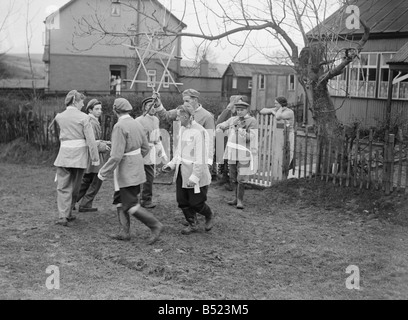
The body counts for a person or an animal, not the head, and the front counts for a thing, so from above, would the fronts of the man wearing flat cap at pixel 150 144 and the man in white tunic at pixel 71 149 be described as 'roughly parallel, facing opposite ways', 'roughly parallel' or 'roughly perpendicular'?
roughly perpendicular

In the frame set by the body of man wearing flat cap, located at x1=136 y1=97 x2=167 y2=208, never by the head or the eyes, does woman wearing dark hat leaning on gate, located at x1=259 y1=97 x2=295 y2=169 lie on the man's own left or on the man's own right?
on the man's own left

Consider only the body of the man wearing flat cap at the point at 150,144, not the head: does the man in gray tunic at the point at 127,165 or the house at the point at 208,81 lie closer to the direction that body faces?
the man in gray tunic

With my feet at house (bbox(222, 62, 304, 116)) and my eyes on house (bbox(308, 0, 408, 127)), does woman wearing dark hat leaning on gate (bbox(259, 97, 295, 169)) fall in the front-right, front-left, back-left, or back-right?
front-right

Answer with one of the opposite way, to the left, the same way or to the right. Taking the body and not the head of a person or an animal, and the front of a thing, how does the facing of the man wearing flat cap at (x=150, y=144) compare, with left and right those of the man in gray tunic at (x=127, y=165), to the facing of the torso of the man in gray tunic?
the opposite way

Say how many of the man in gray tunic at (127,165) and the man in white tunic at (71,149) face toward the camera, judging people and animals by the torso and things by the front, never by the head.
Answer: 0

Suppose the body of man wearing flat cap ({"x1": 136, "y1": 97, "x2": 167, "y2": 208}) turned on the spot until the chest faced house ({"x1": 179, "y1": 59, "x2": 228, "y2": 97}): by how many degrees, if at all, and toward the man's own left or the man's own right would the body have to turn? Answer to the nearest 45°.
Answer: approximately 135° to the man's own left

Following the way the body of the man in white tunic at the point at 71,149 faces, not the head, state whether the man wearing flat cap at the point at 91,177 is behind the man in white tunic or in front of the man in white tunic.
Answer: in front

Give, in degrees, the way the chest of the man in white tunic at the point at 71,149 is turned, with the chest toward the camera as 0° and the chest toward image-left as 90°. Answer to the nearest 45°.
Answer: approximately 225°

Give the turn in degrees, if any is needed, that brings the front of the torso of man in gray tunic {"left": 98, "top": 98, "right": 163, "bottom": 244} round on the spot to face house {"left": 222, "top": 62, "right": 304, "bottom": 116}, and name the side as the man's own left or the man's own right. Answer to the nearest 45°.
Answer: approximately 45° to the man's own right

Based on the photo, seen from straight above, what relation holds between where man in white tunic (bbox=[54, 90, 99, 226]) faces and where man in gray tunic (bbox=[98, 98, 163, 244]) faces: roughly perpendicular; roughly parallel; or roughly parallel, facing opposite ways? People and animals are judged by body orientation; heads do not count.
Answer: roughly perpendicular

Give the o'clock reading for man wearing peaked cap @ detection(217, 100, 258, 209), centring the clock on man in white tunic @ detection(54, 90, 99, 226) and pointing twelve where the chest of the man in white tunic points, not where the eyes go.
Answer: The man wearing peaked cap is roughly at 1 o'clock from the man in white tunic.

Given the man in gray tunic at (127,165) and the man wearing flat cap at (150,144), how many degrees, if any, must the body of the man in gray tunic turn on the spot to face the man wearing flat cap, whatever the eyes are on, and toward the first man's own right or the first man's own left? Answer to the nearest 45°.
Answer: approximately 45° to the first man's own right

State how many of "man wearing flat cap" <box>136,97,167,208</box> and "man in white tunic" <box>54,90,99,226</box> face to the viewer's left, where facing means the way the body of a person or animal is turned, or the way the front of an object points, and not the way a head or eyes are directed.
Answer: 0

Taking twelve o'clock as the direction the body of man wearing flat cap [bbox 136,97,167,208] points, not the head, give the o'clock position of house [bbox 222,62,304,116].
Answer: The house is roughly at 8 o'clock from the man wearing flat cap.

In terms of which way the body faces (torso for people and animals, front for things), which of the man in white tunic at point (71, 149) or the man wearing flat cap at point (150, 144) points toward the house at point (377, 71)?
the man in white tunic
